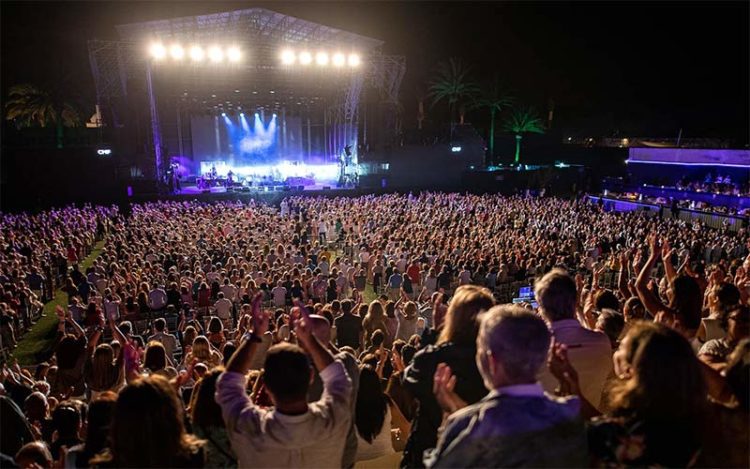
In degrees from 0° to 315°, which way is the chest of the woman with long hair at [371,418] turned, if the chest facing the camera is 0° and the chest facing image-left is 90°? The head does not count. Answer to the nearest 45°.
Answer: approximately 180°

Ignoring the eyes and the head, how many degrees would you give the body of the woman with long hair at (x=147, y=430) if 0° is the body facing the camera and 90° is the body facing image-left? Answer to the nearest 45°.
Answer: approximately 180°

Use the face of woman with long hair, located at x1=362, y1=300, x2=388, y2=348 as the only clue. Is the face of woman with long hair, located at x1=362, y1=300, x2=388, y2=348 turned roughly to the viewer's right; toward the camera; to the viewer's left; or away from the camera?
away from the camera

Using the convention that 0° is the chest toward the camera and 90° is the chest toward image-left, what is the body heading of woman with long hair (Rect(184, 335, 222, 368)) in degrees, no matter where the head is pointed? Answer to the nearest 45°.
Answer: approximately 180°

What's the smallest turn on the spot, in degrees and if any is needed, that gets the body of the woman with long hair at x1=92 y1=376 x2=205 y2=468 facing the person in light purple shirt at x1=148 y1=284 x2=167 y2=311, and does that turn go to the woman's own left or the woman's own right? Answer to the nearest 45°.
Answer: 0° — they already face them

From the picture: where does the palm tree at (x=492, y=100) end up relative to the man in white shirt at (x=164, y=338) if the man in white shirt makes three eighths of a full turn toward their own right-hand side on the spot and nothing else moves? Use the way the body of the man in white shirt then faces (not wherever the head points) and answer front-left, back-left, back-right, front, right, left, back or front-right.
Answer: left

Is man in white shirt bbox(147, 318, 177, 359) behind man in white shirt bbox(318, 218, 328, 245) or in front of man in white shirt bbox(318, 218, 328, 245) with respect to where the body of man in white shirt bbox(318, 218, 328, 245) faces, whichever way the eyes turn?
behind

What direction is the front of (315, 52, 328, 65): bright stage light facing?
toward the camera

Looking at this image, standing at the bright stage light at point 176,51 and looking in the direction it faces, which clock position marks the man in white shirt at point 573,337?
The man in white shirt is roughly at 12 o'clock from the bright stage light.

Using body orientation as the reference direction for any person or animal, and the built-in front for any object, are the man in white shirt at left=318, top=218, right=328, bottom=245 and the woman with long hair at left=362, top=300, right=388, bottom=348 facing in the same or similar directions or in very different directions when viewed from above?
same or similar directions

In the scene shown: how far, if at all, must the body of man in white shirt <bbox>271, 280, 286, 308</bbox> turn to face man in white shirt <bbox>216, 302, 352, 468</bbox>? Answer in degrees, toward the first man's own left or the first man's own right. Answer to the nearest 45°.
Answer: approximately 180°

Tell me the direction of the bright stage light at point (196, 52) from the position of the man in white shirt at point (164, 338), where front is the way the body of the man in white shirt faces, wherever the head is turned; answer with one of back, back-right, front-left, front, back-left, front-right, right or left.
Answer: front

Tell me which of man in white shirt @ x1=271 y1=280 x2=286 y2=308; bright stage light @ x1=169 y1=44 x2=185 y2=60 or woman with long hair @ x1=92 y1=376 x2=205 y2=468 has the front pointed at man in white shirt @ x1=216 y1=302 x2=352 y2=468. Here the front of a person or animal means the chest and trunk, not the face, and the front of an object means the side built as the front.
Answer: the bright stage light

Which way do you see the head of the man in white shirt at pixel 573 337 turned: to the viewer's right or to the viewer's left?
to the viewer's left

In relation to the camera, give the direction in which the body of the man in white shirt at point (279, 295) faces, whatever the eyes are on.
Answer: away from the camera

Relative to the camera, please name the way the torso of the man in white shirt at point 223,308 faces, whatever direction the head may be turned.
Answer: away from the camera

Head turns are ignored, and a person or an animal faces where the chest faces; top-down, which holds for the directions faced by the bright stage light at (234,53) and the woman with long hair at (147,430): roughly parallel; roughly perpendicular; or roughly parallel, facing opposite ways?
roughly parallel, facing opposite ways

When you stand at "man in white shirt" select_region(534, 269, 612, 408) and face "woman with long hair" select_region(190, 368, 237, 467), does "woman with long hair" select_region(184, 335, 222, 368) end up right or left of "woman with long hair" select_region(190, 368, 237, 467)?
right

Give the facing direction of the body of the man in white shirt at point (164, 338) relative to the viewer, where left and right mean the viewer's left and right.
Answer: facing away from the viewer

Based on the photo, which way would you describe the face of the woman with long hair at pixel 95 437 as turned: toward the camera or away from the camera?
away from the camera

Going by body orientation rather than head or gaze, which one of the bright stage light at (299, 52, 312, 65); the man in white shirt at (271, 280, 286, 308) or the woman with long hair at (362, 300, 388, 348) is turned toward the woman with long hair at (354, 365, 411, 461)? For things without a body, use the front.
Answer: the bright stage light

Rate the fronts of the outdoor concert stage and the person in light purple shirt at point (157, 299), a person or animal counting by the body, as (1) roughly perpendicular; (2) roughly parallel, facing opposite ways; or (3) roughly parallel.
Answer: roughly parallel, facing opposite ways

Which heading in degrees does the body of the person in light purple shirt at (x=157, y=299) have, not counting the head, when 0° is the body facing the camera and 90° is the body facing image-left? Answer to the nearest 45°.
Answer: approximately 180°
